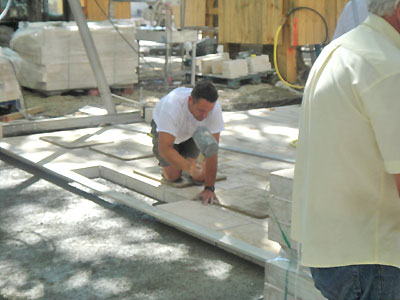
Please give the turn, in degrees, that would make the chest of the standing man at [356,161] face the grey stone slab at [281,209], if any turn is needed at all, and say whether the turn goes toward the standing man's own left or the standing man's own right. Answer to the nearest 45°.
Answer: approximately 45° to the standing man's own left

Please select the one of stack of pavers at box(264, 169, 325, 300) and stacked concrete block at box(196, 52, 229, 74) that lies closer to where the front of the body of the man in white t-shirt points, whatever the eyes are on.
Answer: the stack of pavers

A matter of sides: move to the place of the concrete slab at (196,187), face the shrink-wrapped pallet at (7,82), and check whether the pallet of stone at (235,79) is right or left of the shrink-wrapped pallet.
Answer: right

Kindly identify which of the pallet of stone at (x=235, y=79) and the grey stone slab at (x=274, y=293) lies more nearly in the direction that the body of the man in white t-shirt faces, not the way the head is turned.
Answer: the grey stone slab

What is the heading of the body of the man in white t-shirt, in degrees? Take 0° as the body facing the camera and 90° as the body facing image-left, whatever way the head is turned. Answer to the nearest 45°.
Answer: approximately 315°

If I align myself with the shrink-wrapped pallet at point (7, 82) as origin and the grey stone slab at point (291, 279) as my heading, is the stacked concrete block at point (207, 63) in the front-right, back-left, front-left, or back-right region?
back-left

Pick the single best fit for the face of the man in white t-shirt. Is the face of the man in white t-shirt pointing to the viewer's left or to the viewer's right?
to the viewer's right

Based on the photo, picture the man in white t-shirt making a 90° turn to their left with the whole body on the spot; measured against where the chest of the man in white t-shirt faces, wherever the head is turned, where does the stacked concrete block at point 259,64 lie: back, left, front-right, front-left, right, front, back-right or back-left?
front-left
